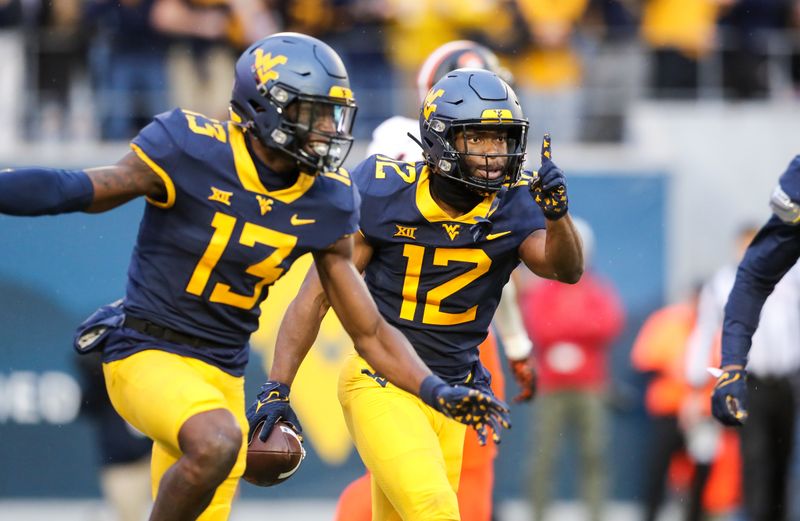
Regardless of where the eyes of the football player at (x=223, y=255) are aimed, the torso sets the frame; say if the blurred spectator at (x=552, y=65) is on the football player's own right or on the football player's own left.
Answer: on the football player's own left

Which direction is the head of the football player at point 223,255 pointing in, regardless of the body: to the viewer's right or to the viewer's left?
to the viewer's right

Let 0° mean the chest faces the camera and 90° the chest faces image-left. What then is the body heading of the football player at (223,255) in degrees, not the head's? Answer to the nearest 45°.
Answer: approximately 315°

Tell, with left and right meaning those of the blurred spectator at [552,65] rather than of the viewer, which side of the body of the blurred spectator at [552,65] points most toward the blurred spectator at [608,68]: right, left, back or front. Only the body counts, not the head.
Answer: left

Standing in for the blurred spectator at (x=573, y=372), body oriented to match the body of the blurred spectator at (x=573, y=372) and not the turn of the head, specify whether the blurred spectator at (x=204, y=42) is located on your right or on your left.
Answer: on your right

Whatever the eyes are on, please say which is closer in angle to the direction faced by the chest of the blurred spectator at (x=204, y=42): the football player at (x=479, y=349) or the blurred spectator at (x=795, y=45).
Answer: the football player

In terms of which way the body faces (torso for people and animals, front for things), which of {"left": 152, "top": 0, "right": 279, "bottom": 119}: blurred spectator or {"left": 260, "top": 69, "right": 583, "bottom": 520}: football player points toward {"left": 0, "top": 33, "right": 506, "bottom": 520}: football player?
the blurred spectator
